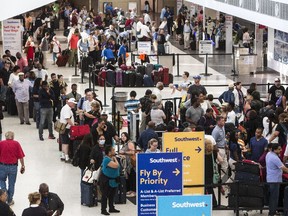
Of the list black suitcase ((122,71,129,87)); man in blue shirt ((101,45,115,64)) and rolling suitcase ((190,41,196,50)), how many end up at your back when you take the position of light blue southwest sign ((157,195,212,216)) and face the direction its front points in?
3

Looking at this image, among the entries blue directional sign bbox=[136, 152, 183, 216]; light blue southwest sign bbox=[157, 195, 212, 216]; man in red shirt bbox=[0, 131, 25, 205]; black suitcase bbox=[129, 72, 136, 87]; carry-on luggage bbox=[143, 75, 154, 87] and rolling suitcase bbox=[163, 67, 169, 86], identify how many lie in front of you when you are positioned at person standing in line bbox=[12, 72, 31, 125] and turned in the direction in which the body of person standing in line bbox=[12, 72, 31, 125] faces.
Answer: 3

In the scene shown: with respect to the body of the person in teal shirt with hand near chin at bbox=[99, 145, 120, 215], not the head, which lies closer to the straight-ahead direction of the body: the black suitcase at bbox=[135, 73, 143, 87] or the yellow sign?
the yellow sign

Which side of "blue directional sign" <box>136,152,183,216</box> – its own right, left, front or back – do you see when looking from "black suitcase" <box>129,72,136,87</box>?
back

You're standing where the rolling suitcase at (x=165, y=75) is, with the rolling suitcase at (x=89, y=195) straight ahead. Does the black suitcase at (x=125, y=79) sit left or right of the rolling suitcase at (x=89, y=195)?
right
